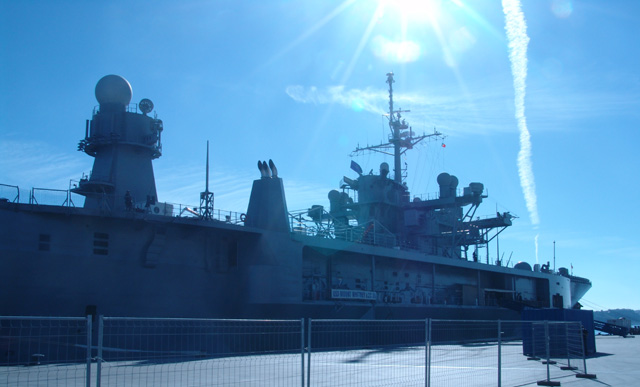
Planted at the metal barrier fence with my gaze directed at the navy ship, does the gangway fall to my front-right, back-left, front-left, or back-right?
front-right

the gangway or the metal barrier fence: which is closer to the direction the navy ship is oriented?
the gangway

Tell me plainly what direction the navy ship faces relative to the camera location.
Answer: facing away from the viewer and to the right of the viewer

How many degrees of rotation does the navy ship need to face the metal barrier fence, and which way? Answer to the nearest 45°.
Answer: approximately 135° to its right

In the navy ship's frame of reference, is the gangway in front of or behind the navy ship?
in front
